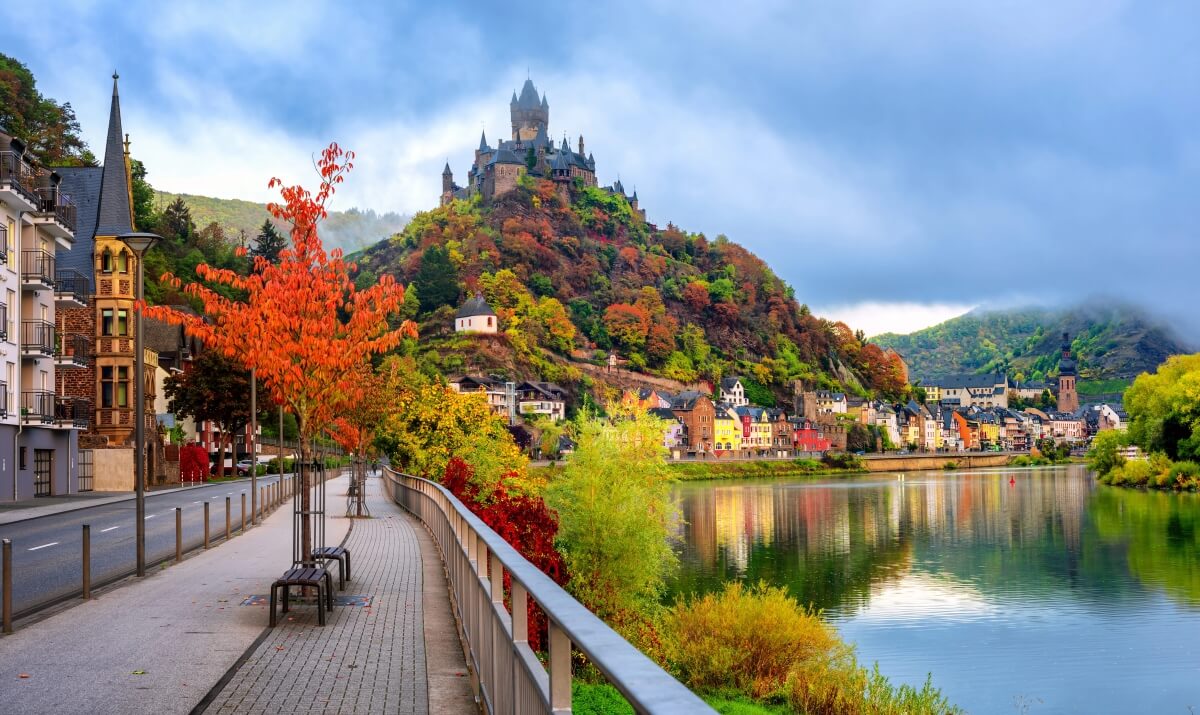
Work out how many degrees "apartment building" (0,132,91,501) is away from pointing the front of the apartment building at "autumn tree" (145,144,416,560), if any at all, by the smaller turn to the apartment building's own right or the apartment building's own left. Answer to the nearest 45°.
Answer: approximately 45° to the apartment building's own right

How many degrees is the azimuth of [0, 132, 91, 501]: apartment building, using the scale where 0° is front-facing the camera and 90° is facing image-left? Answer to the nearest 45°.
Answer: approximately 315°

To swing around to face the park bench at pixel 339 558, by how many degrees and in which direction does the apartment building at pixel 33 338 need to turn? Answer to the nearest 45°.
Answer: approximately 45° to its right

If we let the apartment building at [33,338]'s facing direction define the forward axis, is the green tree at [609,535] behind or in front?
in front

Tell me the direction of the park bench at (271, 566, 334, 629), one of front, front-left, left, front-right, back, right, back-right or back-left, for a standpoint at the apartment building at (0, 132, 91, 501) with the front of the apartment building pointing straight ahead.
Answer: front-right

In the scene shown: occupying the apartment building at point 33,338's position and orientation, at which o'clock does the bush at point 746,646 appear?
The bush is roughly at 1 o'clock from the apartment building.

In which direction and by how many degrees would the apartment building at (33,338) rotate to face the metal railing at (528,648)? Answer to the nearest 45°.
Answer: approximately 45° to its right
